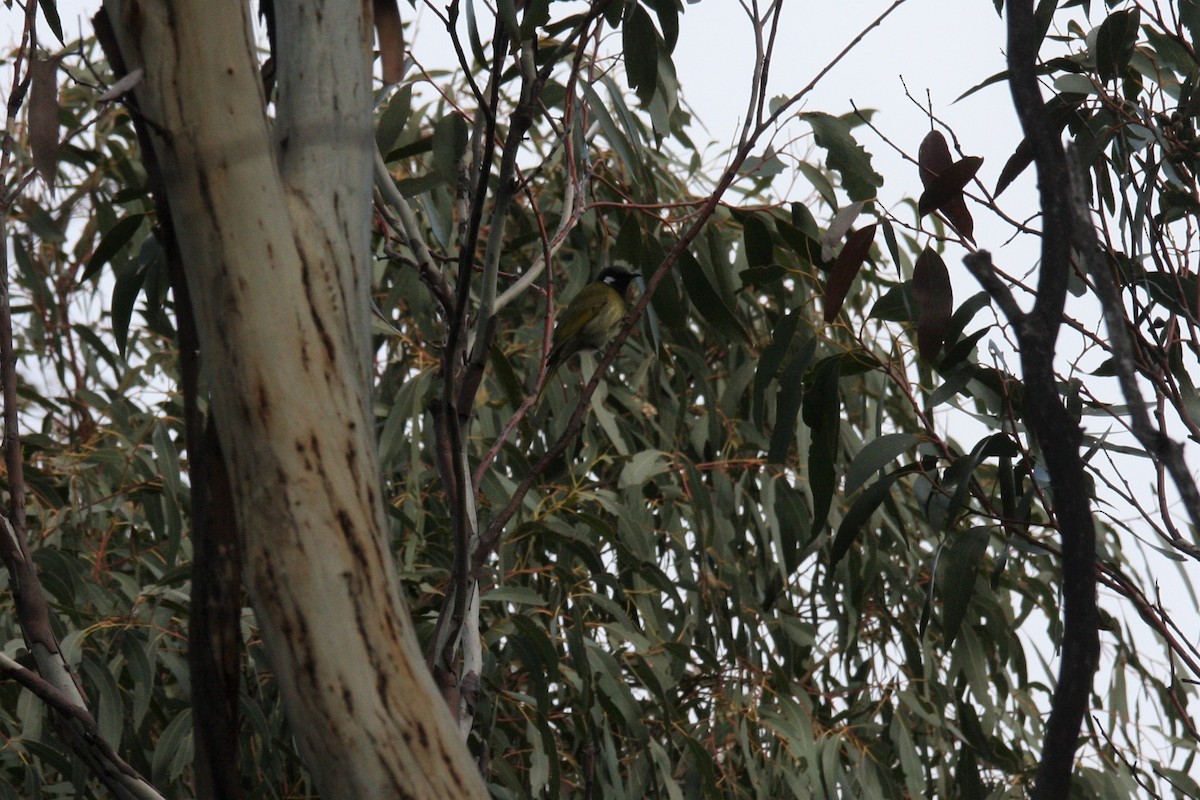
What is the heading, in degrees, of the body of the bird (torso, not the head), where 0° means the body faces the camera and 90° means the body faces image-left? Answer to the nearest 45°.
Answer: approximately 270°
